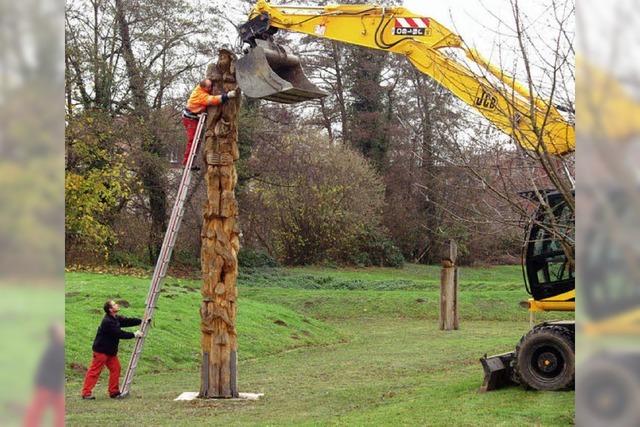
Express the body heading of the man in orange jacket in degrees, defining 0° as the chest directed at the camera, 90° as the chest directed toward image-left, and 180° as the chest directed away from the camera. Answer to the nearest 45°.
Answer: approximately 270°

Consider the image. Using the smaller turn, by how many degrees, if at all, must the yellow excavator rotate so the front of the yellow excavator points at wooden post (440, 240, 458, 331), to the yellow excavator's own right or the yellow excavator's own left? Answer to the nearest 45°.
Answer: approximately 90° to the yellow excavator's own right

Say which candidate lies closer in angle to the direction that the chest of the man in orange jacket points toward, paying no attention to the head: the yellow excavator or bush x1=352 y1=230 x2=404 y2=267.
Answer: the yellow excavator

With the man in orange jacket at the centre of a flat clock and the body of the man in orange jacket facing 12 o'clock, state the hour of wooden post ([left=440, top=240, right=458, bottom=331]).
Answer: The wooden post is roughly at 10 o'clock from the man in orange jacket.

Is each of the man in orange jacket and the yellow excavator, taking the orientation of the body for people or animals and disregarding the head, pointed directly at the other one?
yes

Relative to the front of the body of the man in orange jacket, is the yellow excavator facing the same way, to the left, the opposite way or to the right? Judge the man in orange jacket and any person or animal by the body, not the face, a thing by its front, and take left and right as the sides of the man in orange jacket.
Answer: the opposite way

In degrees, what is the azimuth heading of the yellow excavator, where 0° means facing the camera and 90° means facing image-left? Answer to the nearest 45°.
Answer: approximately 90°

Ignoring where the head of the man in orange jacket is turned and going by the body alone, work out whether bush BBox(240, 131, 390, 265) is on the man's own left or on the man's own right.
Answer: on the man's own left

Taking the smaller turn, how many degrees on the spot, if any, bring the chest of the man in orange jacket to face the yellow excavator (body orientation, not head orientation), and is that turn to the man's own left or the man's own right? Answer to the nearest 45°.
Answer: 0° — they already face it

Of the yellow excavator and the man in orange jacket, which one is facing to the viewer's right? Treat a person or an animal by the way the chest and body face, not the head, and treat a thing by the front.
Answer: the man in orange jacket

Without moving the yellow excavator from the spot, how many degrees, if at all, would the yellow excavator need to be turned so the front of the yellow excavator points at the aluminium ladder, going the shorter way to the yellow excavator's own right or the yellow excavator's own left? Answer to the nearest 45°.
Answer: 0° — it already faces it

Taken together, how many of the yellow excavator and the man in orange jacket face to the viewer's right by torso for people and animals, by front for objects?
1
